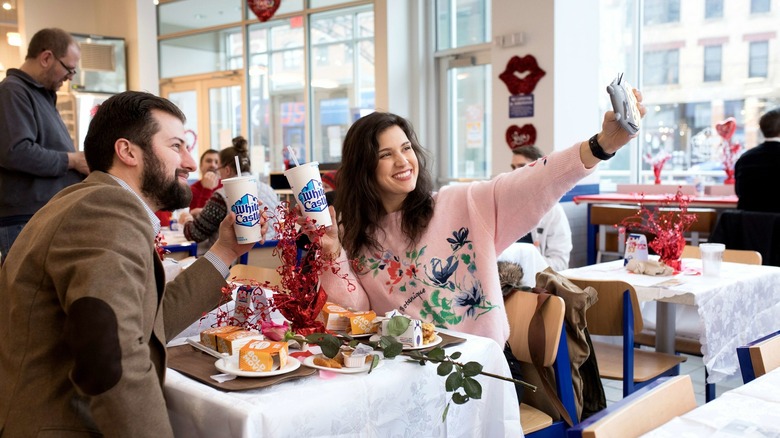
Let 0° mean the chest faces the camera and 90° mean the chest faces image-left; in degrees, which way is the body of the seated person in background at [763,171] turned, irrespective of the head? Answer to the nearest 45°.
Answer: approximately 180°

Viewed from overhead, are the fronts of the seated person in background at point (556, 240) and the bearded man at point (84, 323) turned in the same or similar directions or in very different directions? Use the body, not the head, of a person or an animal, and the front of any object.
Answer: very different directions

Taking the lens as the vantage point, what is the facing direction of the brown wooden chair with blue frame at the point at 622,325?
facing away from the viewer and to the right of the viewer

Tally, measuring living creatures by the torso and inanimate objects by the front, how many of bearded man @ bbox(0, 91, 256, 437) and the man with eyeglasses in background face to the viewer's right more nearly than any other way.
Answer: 2

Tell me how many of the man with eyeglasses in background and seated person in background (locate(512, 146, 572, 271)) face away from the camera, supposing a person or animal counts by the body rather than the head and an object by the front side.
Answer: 0

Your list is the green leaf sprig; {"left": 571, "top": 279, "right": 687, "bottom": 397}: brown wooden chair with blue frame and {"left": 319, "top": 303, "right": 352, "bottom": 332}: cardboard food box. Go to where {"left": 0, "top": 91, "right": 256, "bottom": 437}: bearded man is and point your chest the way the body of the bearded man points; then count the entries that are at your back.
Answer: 0

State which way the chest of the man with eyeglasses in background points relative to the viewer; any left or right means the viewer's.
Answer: facing to the right of the viewer

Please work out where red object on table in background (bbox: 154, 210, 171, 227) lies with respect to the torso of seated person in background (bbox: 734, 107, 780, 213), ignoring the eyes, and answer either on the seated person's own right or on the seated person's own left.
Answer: on the seated person's own left

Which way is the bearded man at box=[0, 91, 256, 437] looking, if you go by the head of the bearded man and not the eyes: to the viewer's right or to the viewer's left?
to the viewer's right

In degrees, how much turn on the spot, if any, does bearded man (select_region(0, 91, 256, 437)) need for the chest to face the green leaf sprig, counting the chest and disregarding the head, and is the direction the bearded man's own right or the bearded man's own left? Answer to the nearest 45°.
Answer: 0° — they already face it

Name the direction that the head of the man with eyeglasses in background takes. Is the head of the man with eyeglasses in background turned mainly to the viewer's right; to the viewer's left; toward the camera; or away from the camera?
to the viewer's right

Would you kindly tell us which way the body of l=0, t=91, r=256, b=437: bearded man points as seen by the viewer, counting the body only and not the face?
to the viewer's right

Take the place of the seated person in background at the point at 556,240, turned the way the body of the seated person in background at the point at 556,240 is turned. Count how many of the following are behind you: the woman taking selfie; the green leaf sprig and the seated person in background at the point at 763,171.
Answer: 1

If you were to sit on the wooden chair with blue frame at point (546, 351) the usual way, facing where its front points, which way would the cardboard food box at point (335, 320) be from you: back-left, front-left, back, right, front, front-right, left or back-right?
front

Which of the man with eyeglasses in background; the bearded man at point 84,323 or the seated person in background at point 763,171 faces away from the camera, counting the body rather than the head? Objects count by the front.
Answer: the seated person in background

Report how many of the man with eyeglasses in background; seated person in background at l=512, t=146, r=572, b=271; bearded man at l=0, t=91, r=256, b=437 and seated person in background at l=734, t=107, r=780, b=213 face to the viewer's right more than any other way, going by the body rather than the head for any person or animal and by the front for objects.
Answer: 2
